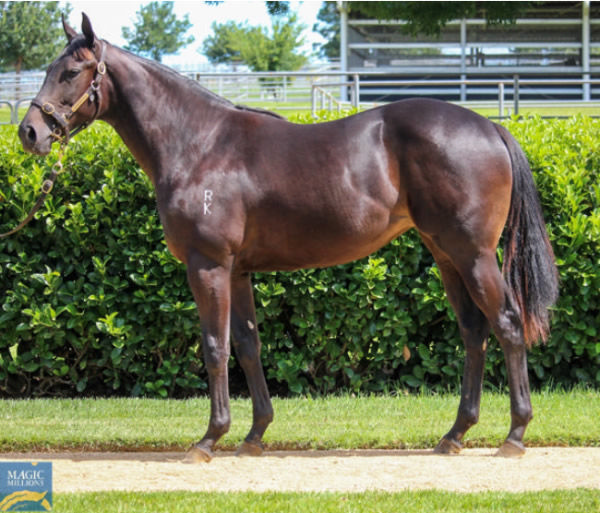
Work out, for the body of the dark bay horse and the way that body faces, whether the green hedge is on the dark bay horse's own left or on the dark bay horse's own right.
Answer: on the dark bay horse's own right

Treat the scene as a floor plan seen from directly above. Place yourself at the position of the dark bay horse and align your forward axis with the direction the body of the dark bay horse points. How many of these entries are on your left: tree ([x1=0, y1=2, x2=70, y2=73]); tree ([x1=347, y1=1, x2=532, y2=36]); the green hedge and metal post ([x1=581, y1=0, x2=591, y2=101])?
0

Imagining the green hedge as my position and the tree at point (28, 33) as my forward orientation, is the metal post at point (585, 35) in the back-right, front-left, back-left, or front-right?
front-right

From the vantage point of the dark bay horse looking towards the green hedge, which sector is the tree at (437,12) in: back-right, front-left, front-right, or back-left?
front-right

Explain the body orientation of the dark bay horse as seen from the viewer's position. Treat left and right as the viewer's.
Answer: facing to the left of the viewer

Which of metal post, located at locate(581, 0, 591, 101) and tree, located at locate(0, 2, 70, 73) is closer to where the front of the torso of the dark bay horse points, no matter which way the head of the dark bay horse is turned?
the tree

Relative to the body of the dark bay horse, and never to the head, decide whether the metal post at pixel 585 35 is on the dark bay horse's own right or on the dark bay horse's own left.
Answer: on the dark bay horse's own right

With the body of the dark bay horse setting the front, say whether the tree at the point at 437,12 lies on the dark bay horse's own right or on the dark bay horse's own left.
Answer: on the dark bay horse's own right

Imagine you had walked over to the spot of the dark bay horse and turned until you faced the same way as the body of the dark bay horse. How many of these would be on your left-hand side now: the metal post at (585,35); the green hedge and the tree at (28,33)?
0

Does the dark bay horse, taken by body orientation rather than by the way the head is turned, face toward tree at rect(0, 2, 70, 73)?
no
